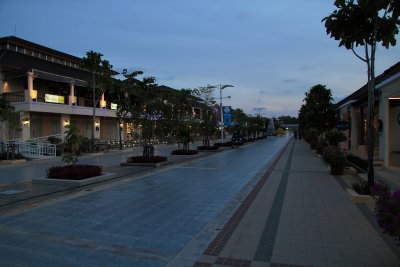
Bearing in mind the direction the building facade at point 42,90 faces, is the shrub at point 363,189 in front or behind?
in front

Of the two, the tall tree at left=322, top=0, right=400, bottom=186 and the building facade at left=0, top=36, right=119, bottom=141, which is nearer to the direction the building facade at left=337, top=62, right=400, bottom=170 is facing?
the building facade

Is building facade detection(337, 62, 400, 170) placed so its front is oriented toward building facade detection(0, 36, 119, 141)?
yes

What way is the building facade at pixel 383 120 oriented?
to the viewer's left

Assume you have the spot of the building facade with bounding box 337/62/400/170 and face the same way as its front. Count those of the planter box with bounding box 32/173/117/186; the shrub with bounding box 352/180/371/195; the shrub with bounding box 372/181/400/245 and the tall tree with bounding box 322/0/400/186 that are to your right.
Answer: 0

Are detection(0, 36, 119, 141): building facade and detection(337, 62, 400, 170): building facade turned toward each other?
yes

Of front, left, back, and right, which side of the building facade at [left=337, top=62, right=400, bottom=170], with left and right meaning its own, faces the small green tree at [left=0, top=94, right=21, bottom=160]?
front

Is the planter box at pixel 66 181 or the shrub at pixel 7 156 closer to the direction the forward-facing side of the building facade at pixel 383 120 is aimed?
the shrub

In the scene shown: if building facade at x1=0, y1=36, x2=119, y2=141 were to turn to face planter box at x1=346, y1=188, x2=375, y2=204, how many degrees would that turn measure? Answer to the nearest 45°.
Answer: approximately 45° to its right

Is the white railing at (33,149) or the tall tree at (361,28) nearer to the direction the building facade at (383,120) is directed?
the white railing

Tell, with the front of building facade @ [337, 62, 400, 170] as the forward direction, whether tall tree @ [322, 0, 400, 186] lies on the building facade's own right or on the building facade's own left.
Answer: on the building facade's own left

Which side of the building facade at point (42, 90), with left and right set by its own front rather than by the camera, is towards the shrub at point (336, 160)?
front

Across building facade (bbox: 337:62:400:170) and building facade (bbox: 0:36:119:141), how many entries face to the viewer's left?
1

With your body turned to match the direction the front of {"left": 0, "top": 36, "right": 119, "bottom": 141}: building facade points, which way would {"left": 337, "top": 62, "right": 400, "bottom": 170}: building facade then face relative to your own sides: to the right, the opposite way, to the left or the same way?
the opposite way

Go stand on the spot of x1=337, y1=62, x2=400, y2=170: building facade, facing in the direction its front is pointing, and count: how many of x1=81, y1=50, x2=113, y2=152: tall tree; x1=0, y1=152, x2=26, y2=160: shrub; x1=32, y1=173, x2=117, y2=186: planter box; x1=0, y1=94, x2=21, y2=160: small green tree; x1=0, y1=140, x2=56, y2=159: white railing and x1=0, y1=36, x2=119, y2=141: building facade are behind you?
0
